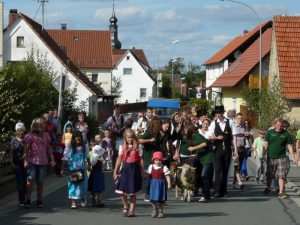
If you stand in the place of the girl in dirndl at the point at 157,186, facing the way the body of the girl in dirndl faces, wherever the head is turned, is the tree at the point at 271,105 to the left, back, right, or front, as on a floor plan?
back

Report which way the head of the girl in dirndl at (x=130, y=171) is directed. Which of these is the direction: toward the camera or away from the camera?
toward the camera

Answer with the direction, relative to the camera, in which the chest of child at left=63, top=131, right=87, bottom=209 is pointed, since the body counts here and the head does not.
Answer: toward the camera

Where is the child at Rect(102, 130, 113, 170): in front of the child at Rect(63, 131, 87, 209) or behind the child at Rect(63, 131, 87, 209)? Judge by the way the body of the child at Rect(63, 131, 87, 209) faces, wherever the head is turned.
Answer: behind

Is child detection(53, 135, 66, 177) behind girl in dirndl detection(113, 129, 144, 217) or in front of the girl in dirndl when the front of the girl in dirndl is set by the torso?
behind

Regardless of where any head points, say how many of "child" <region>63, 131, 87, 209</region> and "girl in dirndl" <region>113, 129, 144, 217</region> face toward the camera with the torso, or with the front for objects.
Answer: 2

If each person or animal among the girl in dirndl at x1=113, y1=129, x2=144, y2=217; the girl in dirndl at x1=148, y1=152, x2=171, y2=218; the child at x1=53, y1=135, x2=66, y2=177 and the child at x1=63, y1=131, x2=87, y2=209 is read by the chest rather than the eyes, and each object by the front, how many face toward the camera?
4

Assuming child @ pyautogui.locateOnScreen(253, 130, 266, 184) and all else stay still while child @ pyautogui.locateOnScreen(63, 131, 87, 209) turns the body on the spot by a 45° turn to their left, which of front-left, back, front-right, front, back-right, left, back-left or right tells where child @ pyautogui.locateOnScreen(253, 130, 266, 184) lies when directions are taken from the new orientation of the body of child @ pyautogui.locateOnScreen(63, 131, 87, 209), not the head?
left

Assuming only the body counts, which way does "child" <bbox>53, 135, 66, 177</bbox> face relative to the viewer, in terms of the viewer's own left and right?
facing the viewer

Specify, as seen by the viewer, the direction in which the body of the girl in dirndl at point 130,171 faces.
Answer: toward the camera

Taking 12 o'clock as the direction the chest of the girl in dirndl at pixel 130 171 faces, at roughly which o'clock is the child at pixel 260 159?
The child is roughly at 7 o'clock from the girl in dirndl.

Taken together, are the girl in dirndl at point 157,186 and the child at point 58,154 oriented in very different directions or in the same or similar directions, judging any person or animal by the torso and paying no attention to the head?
same or similar directions
